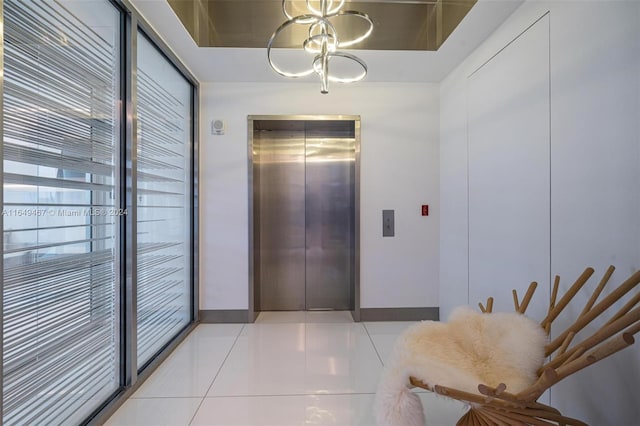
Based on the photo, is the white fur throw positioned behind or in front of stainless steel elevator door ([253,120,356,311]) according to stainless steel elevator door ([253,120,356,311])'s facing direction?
in front

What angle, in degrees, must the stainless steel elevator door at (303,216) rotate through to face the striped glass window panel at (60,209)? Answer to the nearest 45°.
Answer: approximately 45° to its right

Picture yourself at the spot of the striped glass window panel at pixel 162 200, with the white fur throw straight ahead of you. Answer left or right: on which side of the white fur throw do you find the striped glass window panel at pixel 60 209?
right

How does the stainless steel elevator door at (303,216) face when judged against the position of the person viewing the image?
facing the viewer

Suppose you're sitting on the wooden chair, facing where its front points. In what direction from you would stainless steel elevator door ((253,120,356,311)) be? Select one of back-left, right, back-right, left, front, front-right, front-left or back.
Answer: right

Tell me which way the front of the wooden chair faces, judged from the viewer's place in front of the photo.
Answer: facing the viewer and to the left of the viewer

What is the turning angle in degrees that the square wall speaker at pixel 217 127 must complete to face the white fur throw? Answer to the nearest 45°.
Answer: approximately 45° to its left

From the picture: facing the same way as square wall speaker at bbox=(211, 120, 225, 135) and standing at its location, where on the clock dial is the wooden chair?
The wooden chair is roughly at 11 o'clock from the square wall speaker.

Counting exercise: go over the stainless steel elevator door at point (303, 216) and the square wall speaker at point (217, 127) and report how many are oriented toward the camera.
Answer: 2

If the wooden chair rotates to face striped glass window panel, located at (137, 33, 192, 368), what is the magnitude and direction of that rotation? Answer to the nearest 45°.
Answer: approximately 45° to its right

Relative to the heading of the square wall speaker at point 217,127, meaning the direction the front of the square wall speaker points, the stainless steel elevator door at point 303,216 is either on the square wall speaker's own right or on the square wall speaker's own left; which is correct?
on the square wall speaker's own left

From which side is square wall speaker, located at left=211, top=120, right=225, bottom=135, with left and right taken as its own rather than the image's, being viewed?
front

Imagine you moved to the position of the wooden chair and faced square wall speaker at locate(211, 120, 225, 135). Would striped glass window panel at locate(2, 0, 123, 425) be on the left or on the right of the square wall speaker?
left

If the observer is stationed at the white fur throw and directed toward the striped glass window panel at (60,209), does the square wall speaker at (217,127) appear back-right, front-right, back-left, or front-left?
front-right

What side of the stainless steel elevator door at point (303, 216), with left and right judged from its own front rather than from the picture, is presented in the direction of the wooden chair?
front
